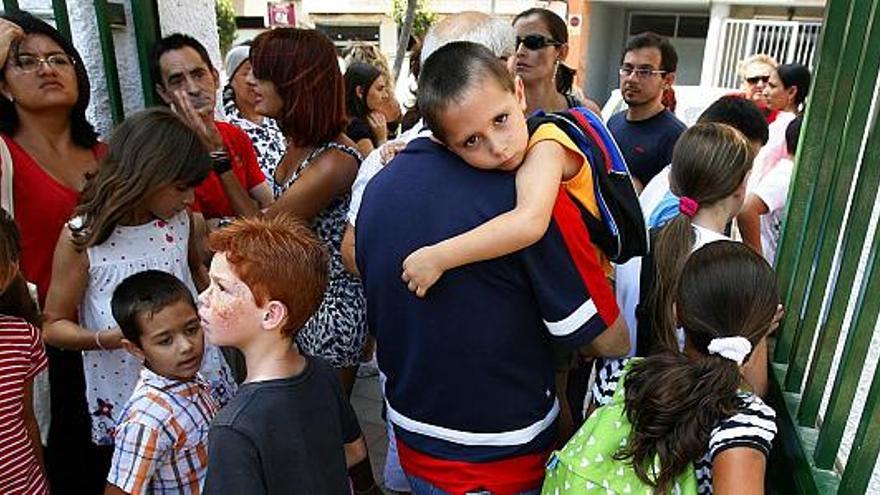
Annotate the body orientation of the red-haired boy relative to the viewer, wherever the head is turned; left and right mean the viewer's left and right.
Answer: facing away from the viewer and to the left of the viewer

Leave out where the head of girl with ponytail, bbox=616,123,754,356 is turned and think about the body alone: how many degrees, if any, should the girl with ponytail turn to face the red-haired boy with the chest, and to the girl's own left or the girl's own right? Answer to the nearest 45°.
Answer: approximately 180°

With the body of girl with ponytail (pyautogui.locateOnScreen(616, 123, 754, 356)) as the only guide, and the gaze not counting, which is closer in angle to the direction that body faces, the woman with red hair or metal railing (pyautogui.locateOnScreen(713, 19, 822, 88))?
the metal railing

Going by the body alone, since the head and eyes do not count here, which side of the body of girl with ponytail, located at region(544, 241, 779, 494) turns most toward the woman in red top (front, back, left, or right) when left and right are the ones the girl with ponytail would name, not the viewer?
left

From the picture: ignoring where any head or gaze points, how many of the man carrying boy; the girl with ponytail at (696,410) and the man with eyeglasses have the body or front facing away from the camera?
2

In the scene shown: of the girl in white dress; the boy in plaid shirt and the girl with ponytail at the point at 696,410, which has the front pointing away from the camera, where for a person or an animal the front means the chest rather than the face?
the girl with ponytail
